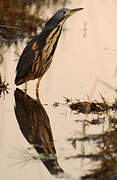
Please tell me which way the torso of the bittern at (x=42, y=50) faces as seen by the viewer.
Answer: to the viewer's right
